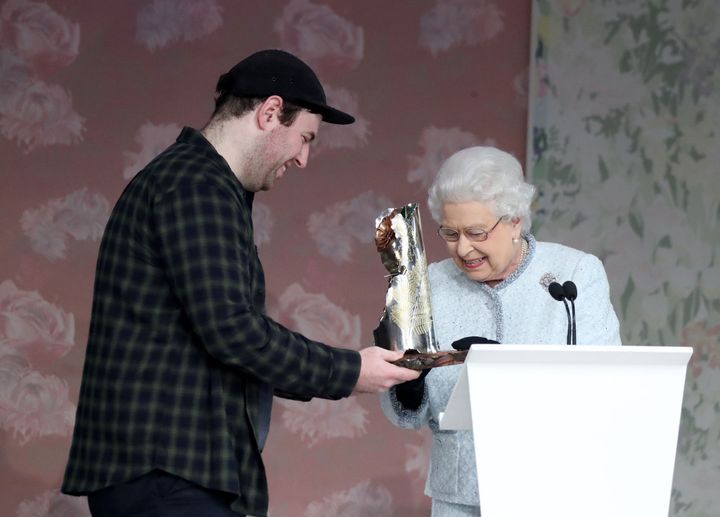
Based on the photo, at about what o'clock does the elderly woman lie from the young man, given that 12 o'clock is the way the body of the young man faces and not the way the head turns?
The elderly woman is roughly at 11 o'clock from the young man.

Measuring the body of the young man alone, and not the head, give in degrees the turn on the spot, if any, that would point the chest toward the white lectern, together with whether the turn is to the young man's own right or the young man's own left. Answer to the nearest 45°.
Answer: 0° — they already face it

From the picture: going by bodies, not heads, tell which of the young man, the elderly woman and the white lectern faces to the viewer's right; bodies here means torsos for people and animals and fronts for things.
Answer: the young man

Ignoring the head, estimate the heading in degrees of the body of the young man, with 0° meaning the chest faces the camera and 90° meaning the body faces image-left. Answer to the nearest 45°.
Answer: approximately 270°

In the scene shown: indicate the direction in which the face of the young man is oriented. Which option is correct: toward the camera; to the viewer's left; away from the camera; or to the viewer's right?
to the viewer's right

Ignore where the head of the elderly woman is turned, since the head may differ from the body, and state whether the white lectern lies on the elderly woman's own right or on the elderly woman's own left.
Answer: on the elderly woman's own left

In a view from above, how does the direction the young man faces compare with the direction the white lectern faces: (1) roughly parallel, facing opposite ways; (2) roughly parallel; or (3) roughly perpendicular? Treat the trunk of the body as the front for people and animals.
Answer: roughly perpendicular
